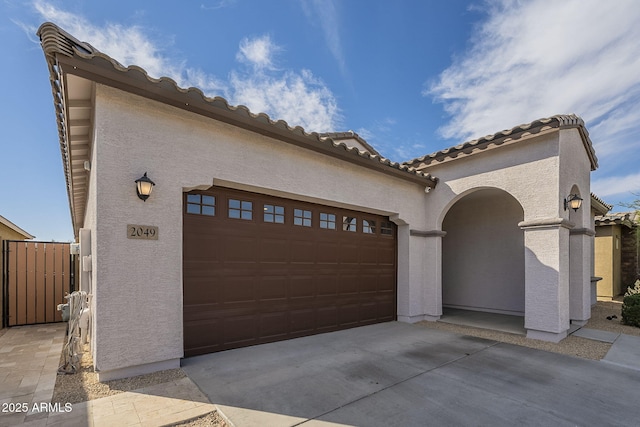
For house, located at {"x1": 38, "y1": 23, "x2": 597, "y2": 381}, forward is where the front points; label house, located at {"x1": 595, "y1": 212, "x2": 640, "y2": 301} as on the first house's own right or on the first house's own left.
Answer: on the first house's own left
